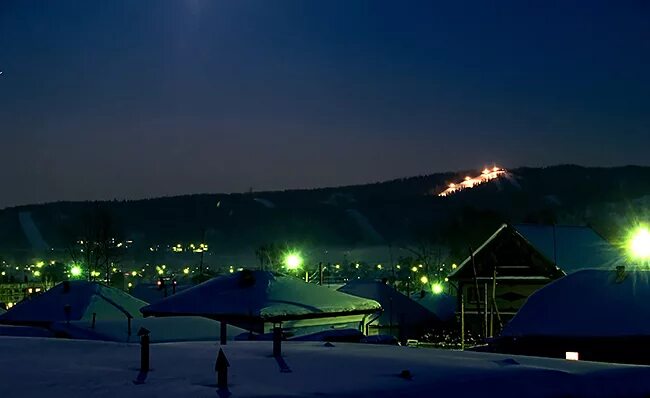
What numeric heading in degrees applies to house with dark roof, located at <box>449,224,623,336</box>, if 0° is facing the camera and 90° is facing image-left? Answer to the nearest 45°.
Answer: approximately 45°

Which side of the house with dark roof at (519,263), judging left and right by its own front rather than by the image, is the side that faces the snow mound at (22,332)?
front

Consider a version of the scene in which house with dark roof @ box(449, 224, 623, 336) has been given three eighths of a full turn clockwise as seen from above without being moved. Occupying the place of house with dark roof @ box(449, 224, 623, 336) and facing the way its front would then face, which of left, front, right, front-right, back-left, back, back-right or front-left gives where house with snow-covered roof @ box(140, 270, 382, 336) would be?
back-left

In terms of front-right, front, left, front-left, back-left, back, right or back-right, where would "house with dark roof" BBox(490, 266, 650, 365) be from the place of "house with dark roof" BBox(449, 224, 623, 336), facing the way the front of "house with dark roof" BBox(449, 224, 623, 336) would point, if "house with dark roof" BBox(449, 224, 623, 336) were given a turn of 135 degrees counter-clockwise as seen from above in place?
right
